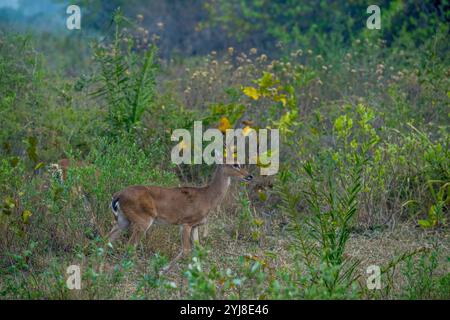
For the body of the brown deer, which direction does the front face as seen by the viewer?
to the viewer's right
